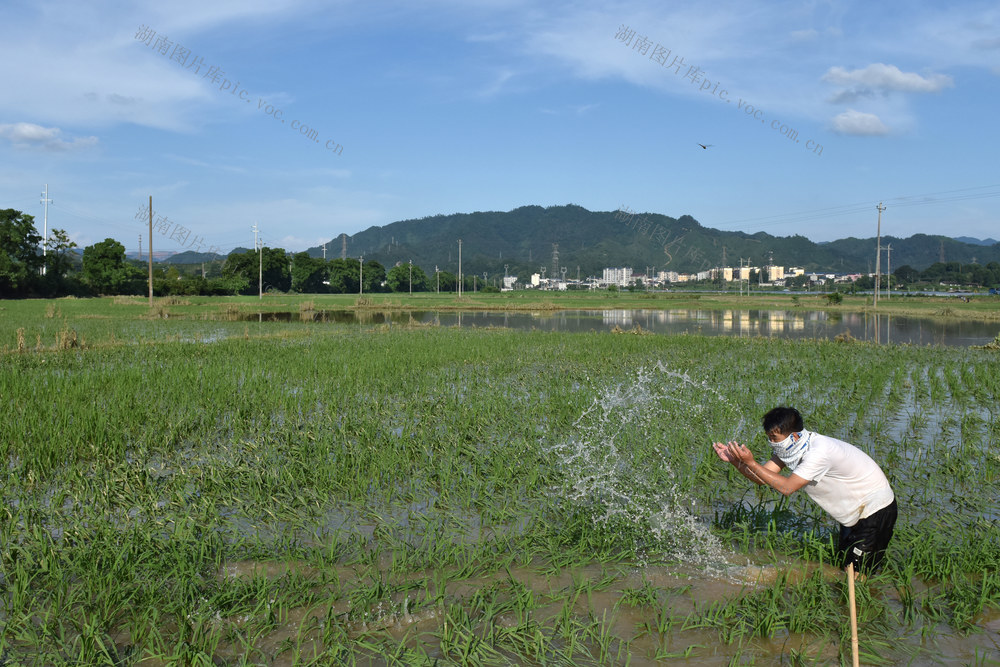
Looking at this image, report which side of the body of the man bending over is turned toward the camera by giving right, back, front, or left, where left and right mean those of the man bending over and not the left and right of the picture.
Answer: left

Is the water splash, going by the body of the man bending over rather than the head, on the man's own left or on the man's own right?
on the man's own right
